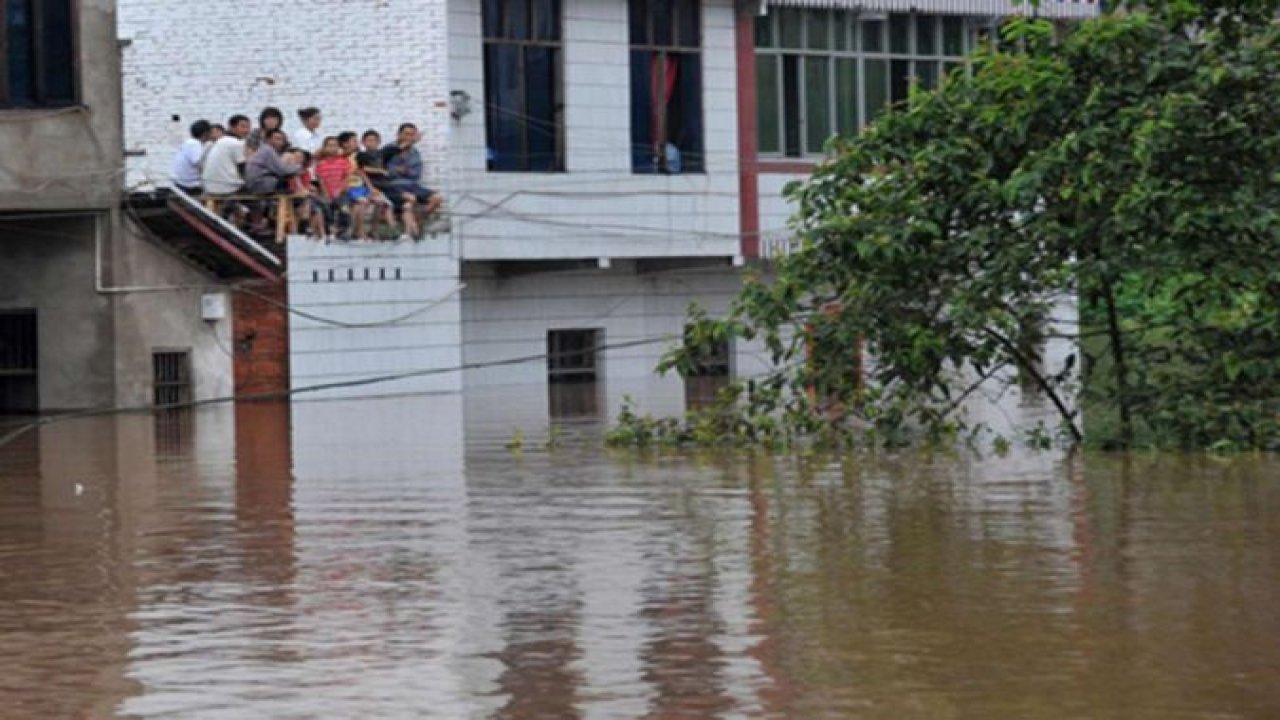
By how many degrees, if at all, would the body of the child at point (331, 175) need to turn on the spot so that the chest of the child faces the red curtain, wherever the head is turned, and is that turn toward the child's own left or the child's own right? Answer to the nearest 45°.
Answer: approximately 135° to the child's own left

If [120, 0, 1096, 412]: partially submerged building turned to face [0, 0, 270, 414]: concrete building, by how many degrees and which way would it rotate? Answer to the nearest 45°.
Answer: approximately 90° to its right

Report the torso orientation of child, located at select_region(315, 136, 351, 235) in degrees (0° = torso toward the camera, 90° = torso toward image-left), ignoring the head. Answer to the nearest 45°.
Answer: approximately 0°

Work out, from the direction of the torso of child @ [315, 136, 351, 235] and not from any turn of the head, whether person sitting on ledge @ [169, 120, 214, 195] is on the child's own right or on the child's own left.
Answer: on the child's own right

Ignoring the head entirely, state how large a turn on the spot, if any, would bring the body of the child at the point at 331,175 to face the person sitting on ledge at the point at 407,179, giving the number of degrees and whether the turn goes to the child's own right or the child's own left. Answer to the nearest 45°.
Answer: approximately 135° to the child's own left

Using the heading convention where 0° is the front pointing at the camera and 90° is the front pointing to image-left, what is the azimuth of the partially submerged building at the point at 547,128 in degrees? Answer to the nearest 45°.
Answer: approximately 315°

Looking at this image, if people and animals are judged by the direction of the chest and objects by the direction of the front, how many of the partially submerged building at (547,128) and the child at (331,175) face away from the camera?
0

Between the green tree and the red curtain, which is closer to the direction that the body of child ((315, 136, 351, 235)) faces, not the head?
the green tree
